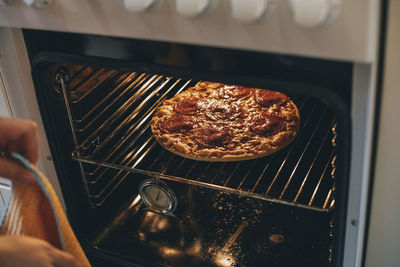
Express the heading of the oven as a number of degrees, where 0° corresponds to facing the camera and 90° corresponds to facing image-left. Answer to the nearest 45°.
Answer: approximately 45°
